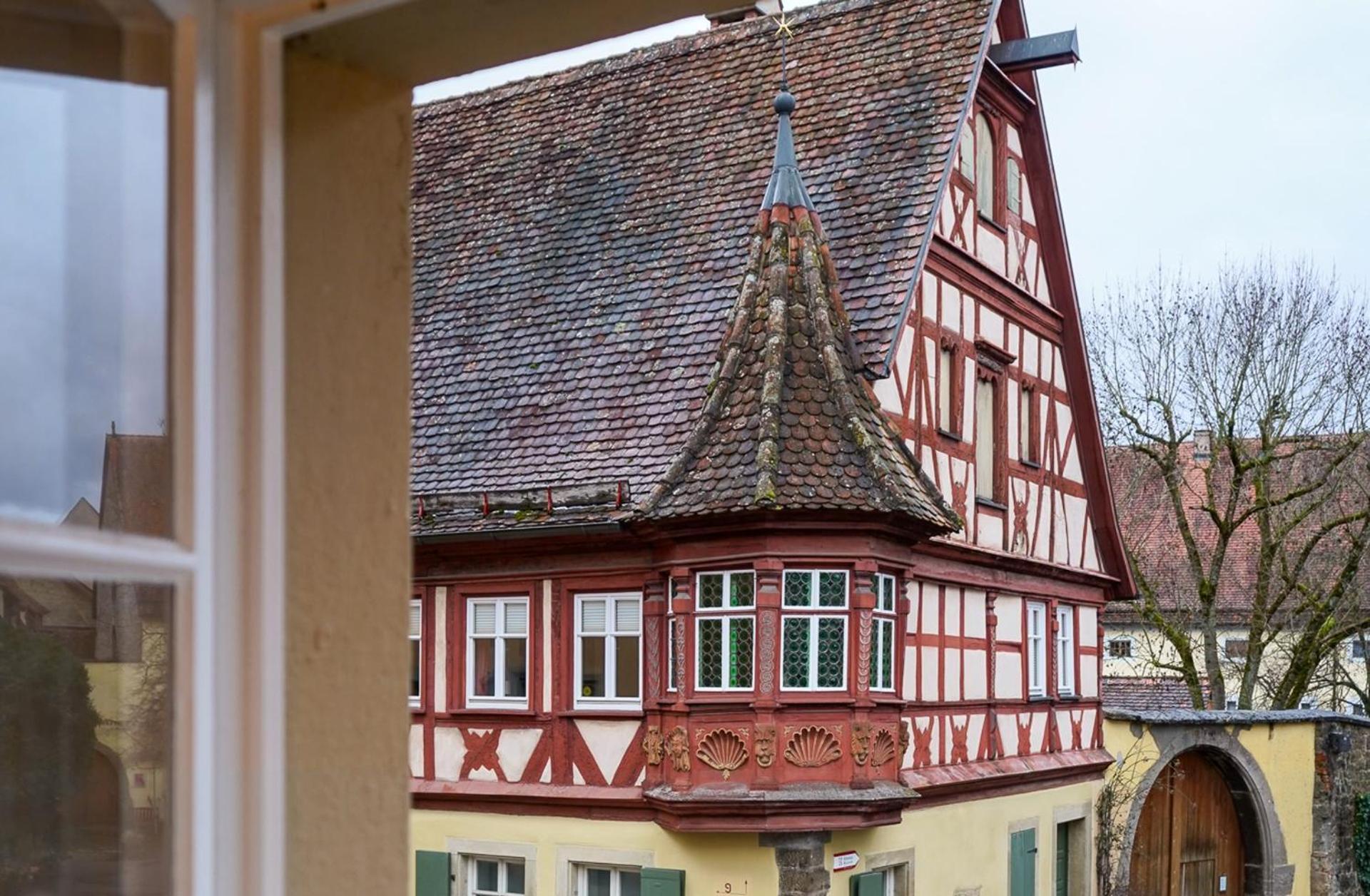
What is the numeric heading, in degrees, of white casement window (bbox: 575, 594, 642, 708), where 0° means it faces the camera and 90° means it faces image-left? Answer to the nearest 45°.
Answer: approximately 0°

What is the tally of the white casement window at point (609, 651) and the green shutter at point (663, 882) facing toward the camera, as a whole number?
2

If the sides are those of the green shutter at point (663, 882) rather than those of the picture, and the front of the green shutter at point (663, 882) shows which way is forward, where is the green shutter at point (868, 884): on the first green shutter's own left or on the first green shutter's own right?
on the first green shutter's own left

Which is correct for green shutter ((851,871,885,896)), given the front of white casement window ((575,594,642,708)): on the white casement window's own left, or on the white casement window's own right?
on the white casement window's own left
